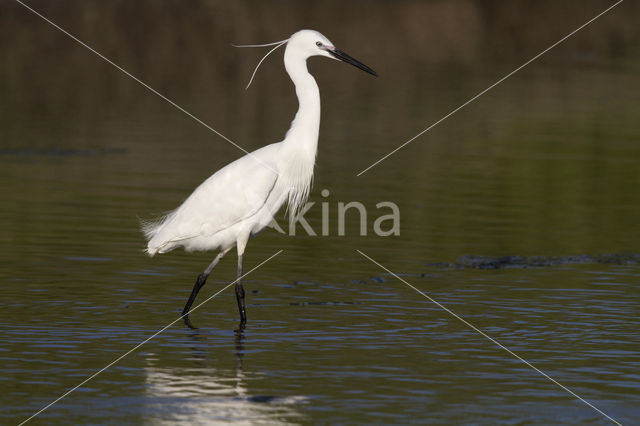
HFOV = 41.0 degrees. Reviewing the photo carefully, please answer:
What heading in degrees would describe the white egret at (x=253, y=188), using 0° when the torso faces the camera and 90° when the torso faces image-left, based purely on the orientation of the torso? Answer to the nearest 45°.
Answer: approximately 270°
